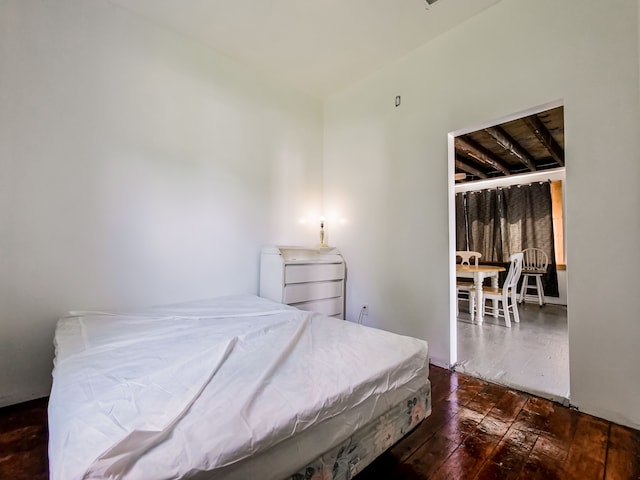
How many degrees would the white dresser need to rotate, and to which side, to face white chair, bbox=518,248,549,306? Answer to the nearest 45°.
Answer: approximately 90° to its left

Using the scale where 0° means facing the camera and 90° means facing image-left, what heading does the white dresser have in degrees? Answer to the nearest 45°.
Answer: approximately 315°

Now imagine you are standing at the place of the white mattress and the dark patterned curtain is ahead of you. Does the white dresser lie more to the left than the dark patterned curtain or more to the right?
left

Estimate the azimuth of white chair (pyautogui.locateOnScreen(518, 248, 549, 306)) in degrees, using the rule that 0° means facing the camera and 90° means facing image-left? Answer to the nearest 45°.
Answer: approximately 45°

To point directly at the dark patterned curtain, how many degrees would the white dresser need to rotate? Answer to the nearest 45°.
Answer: approximately 90° to its left
